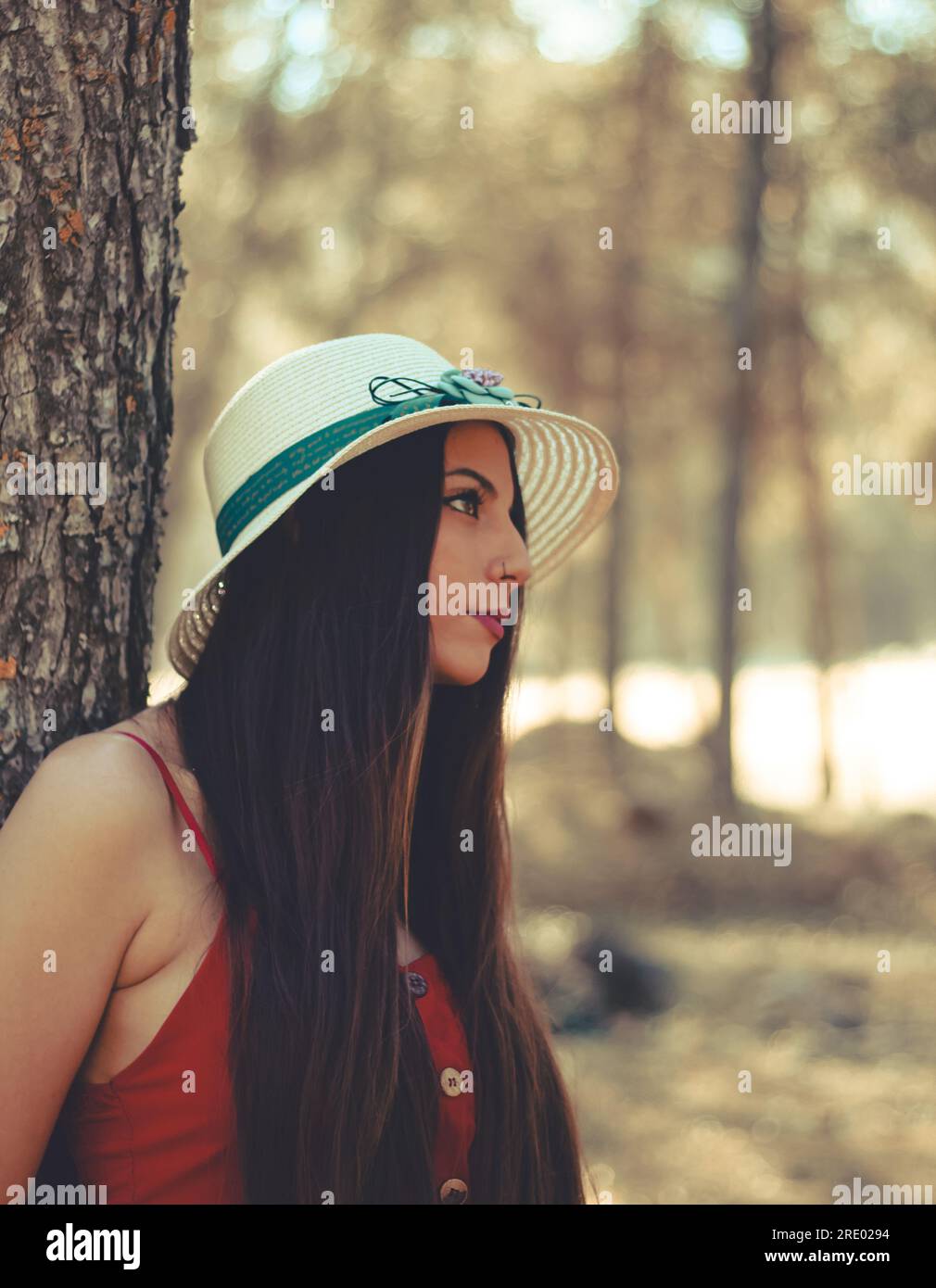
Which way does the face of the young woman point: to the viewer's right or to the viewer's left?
to the viewer's right

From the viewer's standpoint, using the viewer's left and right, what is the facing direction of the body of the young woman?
facing the viewer and to the right of the viewer

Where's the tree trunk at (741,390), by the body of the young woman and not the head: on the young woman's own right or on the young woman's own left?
on the young woman's own left
